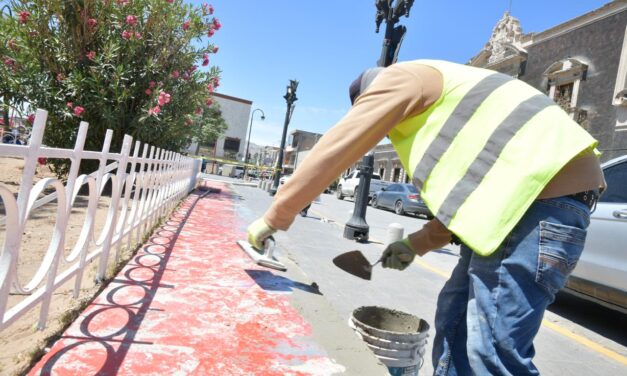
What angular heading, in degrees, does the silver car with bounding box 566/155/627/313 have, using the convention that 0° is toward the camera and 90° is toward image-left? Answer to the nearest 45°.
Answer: approximately 135°

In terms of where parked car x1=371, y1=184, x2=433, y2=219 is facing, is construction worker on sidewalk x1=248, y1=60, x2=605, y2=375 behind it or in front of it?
behind

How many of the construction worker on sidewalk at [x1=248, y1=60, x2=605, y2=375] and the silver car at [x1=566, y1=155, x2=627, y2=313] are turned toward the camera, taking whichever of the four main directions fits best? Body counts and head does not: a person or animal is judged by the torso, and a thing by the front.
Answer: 0

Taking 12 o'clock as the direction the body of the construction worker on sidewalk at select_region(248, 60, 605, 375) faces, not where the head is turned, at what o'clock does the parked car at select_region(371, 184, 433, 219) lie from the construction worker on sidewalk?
The parked car is roughly at 3 o'clock from the construction worker on sidewalk.

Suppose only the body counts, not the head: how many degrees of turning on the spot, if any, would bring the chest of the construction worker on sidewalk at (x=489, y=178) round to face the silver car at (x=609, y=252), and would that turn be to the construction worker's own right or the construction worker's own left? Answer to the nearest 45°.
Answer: approximately 135° to the construction worker's own right

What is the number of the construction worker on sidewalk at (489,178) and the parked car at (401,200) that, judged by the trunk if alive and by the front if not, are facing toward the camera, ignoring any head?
0

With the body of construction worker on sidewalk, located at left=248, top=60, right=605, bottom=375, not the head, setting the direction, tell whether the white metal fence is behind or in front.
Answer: in front

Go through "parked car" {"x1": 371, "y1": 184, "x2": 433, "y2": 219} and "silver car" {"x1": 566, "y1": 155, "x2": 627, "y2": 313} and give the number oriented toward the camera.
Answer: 0

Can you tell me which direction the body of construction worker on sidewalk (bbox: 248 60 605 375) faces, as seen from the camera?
to the viewer's left

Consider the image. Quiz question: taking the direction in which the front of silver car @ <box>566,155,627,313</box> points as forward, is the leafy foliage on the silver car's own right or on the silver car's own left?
on the silver car's own left

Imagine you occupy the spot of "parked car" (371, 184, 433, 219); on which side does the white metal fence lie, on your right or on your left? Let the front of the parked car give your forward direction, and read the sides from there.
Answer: on your left

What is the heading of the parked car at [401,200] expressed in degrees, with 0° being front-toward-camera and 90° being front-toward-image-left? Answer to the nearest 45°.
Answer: approximately 135°

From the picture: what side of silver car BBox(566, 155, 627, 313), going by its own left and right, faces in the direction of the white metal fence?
left

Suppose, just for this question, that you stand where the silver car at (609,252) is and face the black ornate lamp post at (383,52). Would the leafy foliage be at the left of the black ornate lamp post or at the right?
left

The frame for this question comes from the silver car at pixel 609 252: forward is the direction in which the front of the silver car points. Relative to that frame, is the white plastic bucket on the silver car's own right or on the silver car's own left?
on the silver car's own left

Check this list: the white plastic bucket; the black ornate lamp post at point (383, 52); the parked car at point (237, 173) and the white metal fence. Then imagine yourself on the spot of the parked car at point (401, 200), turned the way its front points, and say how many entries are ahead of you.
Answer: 1

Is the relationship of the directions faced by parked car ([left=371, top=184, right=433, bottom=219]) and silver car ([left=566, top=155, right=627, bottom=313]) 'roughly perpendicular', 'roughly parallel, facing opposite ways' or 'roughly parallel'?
roughly parallel
